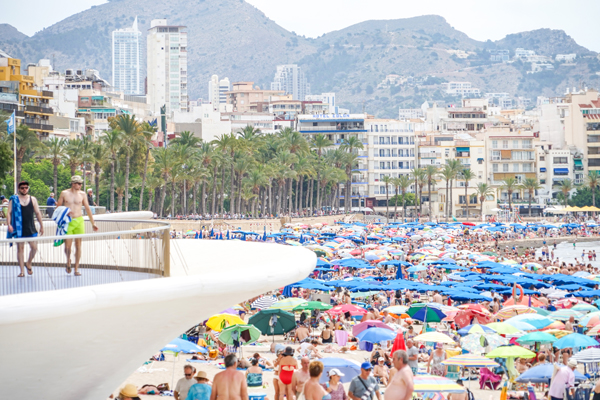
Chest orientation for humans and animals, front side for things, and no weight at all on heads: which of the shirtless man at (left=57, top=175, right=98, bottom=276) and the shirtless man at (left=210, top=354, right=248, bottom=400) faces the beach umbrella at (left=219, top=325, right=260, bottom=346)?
the shirtless man at (left=210, top=354, right=248, bottom=400)

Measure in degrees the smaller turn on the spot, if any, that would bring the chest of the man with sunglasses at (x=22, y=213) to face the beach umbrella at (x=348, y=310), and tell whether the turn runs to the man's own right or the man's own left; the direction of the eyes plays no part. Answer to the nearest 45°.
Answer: approximately 135° to the man's own left

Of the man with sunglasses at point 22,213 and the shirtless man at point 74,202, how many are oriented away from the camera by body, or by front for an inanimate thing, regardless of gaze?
0

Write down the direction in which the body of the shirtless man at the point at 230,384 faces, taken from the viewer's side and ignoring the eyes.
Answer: away from the camera

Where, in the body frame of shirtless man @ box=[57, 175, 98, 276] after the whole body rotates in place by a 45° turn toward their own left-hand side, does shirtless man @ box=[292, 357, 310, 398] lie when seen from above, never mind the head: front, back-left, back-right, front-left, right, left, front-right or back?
front-left

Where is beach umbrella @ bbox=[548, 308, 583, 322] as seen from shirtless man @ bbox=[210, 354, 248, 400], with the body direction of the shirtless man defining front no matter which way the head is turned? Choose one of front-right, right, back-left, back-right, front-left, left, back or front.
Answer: front-right

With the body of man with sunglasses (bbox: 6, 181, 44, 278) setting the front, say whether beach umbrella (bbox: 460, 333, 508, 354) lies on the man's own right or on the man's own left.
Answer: on the man's own left
